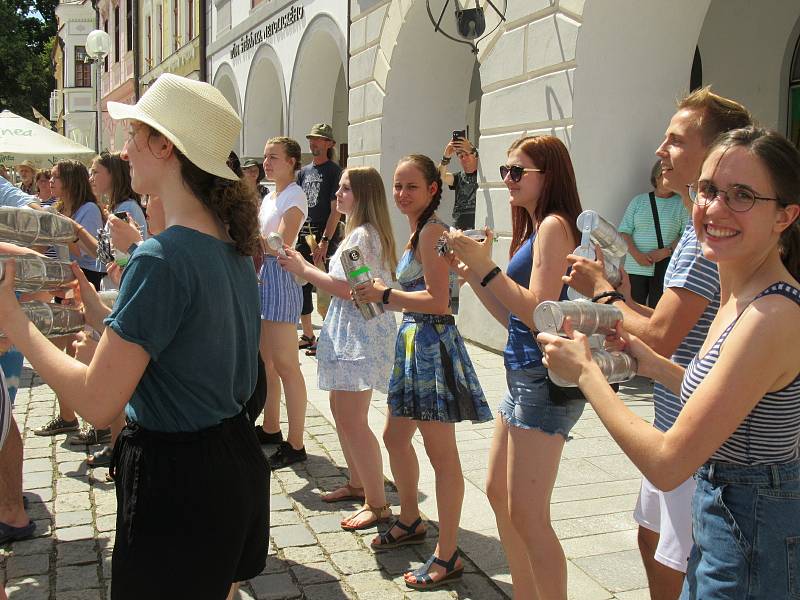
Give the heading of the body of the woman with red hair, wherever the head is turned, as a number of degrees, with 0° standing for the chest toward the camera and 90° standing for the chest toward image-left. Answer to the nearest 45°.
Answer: approximately 90°

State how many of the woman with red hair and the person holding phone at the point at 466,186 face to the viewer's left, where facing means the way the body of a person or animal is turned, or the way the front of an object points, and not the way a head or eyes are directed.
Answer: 1

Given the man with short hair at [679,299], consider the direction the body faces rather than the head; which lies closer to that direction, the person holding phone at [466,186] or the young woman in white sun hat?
the young woman in white sun hat

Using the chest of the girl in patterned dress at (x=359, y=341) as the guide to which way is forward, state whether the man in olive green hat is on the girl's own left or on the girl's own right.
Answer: on the girl's own right

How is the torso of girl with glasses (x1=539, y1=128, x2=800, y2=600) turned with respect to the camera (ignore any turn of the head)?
to the viewer's left

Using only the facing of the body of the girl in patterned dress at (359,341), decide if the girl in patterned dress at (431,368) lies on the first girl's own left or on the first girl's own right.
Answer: on the first girl's own left

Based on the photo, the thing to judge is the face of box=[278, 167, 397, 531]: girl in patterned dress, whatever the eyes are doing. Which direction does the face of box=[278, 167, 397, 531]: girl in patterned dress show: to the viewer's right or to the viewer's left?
to the viewer's left

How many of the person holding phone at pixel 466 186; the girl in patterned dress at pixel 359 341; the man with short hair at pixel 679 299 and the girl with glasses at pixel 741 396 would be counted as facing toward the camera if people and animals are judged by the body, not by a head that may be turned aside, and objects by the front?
1

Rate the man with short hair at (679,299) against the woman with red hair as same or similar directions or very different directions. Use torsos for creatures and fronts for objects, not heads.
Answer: same or similar directions

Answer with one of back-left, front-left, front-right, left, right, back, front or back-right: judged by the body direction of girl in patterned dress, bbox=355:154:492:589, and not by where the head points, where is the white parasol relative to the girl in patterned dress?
right

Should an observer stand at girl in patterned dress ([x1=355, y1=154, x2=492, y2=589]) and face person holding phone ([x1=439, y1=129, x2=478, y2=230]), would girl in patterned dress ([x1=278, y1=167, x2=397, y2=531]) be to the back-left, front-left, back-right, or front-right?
front-left

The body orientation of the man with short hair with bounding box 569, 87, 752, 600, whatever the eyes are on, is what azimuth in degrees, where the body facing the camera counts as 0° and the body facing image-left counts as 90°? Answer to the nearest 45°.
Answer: approximately 90°
